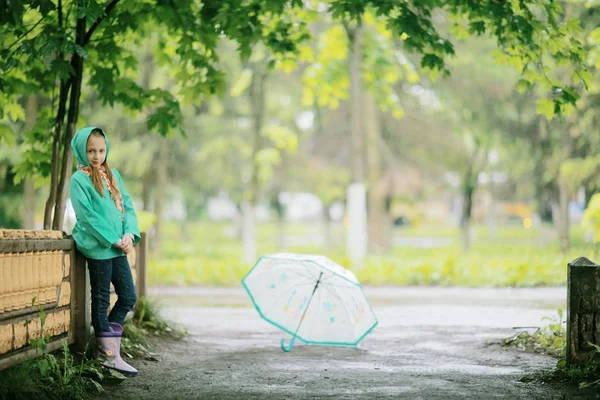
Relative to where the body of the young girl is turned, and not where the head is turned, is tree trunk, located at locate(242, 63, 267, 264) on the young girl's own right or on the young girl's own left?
on the young girl's own left

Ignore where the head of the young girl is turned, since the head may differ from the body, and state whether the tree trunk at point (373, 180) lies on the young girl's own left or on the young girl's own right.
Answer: on the young girl's own left

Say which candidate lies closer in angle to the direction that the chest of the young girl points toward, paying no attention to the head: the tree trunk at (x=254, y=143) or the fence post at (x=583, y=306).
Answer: the fence post

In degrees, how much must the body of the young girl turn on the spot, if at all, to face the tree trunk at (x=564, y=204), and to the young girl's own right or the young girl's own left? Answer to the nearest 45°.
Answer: approximately 90° to the young girl's own left

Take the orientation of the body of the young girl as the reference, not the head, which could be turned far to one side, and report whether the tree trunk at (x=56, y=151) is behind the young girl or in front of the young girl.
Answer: behind

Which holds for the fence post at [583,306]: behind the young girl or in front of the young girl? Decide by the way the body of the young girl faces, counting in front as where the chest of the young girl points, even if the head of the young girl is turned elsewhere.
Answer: in front

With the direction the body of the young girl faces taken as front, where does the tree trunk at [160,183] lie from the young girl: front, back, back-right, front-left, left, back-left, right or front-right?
back-left

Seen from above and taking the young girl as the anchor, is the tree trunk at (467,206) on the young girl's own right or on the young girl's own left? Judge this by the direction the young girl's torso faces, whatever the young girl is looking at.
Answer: on the young girl's own left
